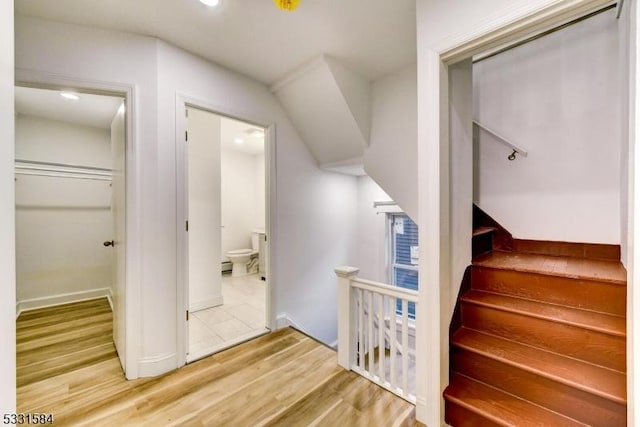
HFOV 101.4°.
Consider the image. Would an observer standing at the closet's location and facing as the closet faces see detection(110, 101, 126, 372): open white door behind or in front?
in front

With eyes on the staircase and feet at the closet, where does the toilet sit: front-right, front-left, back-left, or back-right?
front-left

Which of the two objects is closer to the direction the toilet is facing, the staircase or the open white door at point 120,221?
the open white door

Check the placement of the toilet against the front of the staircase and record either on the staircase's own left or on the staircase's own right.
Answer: on the staircase's own right

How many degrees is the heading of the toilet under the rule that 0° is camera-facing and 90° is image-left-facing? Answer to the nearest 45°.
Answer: approximately 90°

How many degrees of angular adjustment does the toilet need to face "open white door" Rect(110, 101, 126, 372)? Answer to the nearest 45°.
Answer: approximately 90° to its left

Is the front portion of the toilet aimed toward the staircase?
no

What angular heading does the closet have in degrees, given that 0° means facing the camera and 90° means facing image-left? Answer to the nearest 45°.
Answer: approximately 0°

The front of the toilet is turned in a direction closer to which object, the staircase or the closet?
the closet

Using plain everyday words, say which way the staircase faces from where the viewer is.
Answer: facing the viewer and to the left of the viewer

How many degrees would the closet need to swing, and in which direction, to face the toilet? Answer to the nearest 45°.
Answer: approximately 90° to its left
